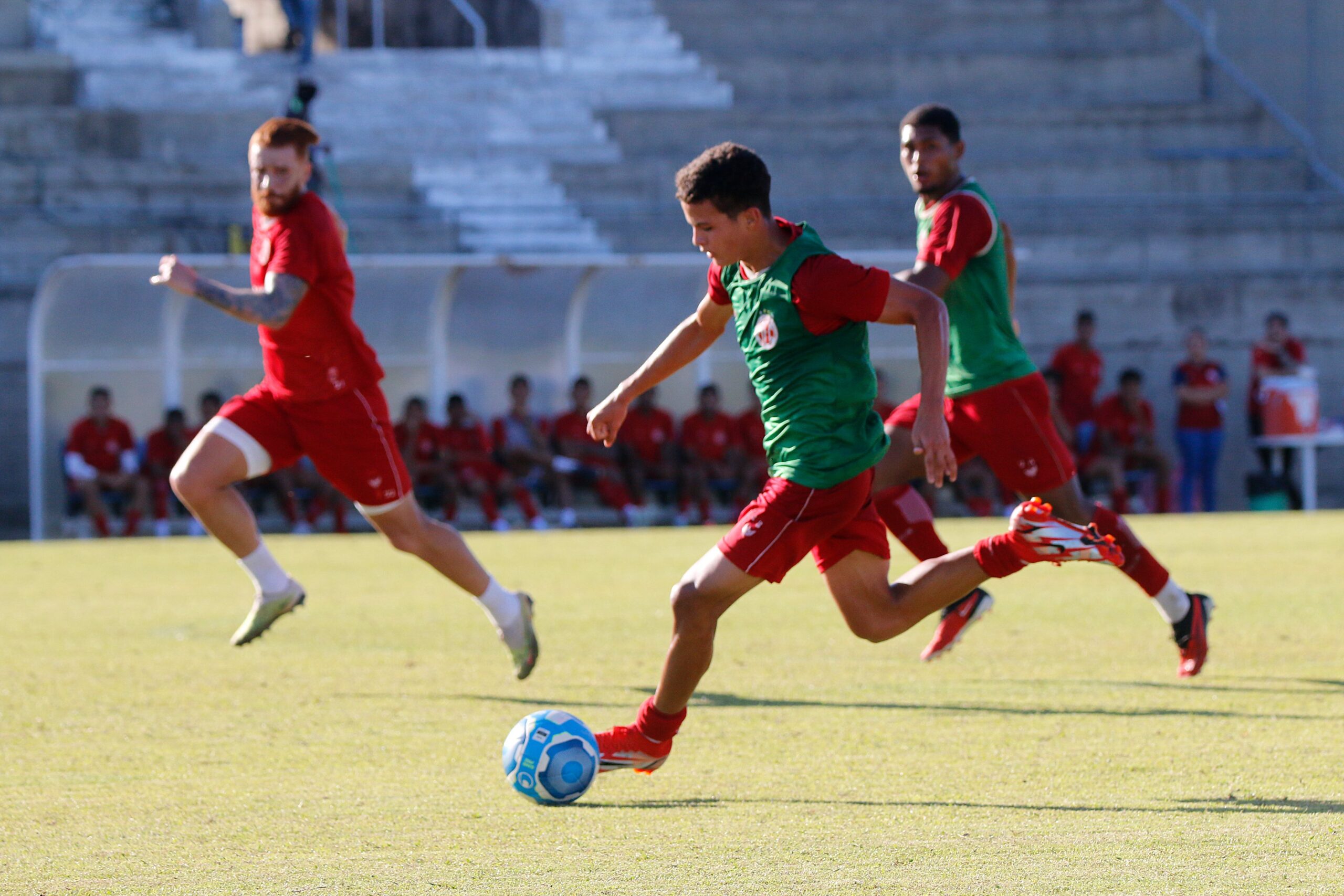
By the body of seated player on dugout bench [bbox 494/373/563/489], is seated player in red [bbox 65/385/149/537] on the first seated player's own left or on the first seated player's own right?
on the first seated player's own right

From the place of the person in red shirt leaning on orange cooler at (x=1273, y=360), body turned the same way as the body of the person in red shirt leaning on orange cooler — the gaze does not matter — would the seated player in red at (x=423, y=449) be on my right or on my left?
on my right

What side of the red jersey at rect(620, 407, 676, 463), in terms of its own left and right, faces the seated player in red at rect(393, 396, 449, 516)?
right

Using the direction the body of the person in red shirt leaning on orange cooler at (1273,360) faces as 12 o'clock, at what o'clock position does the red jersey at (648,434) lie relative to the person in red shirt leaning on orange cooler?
The red jersey is roughly at 2 o'clock from the person in red shirt leaning on orange cooler.

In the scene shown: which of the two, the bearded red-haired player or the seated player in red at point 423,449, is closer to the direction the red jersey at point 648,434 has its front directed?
the bearded red-haired player

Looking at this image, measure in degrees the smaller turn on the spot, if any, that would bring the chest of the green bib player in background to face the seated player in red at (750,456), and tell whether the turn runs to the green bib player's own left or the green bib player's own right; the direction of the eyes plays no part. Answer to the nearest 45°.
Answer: approximately 90° to the green bib player's own right

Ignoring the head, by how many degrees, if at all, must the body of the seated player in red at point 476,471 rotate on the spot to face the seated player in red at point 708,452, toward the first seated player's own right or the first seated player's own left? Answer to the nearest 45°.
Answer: approximately 45° to the first seated player's own left

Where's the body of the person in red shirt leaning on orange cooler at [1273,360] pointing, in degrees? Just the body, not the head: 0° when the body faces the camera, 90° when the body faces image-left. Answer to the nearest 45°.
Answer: approximately 0°

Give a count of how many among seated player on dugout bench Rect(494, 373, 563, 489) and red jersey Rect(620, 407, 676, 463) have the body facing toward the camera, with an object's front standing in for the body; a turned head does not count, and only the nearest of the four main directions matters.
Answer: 2

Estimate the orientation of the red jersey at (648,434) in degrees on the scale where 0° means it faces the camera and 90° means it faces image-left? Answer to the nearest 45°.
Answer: approximately 0°
